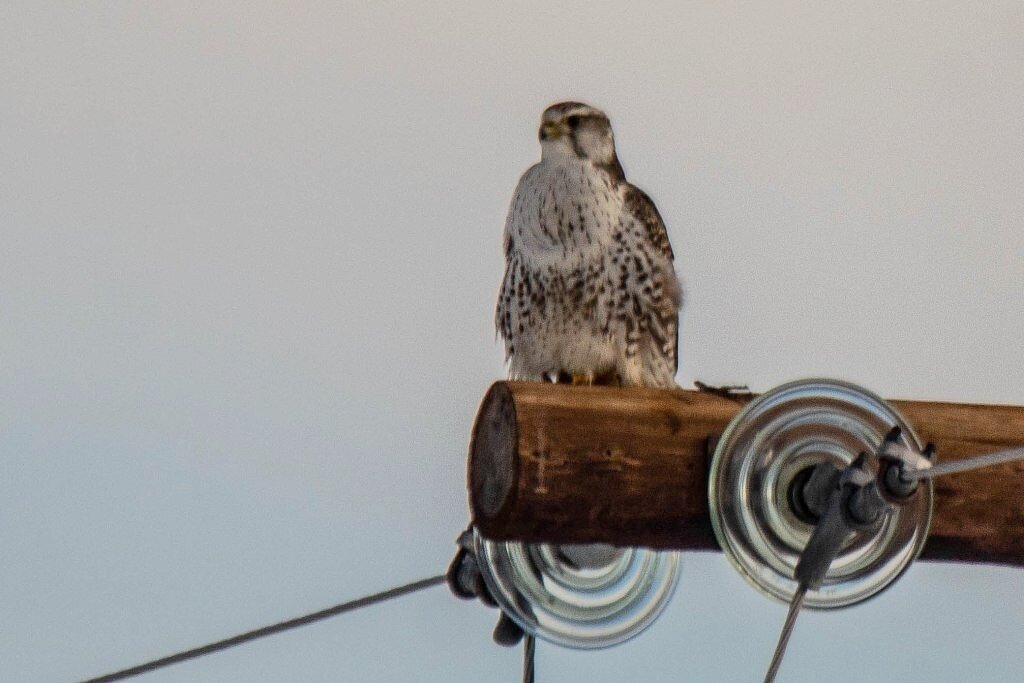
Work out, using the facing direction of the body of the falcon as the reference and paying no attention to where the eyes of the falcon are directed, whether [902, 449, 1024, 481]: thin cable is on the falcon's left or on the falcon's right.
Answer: on the falcon's left

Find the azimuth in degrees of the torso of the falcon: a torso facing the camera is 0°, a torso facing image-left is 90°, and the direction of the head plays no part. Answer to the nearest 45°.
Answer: approximately 45°
